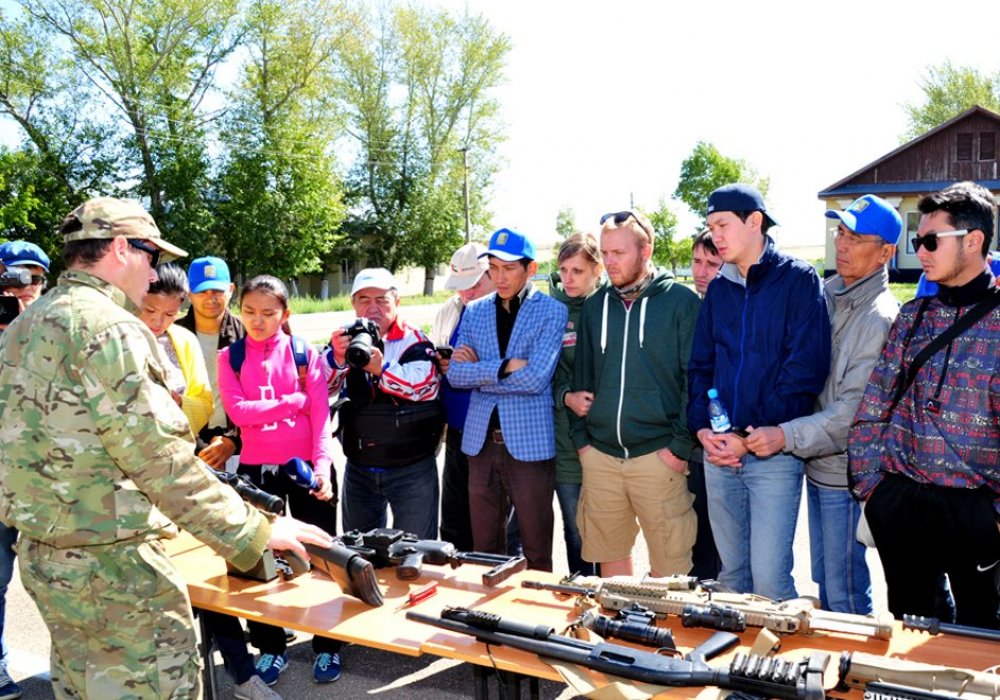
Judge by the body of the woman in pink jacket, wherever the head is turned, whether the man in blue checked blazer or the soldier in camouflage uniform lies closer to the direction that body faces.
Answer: the soldier in camouflage uniform

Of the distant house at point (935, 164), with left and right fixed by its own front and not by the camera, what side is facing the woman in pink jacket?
front

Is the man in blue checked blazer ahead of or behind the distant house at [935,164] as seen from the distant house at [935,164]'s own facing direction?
ahead

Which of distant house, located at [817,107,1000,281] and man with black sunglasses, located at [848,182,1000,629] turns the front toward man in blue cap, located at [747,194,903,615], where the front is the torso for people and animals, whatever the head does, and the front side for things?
the distant house

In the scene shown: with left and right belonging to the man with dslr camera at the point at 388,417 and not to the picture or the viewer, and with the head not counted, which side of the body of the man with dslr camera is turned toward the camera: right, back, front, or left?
front

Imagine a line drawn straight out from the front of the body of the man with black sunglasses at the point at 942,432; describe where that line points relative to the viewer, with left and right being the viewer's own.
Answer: facing the viewer and to the left of the viewer

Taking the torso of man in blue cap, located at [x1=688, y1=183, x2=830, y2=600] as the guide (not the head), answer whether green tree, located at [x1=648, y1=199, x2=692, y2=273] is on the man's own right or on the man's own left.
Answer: on the man's own right

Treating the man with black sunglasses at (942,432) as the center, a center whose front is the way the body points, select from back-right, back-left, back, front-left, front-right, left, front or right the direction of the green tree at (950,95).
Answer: back-right

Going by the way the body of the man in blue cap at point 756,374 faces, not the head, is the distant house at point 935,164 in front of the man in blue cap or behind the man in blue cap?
behind

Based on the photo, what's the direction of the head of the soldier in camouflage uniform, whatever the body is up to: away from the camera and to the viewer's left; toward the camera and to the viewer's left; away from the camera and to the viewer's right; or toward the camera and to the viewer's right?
away from the camera and to the viewer's right

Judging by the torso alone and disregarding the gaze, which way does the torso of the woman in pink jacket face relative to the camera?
toward the camera

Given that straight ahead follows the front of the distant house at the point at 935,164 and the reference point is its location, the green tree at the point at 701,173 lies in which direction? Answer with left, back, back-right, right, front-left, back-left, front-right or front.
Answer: back-right

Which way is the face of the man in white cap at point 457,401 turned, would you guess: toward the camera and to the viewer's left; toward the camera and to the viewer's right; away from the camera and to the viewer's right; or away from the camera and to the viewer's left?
toward the camera and to the viewer's left

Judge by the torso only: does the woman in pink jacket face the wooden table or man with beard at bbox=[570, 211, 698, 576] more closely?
the wooden table

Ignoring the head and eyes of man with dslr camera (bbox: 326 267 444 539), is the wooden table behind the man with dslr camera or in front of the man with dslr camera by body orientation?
in front
